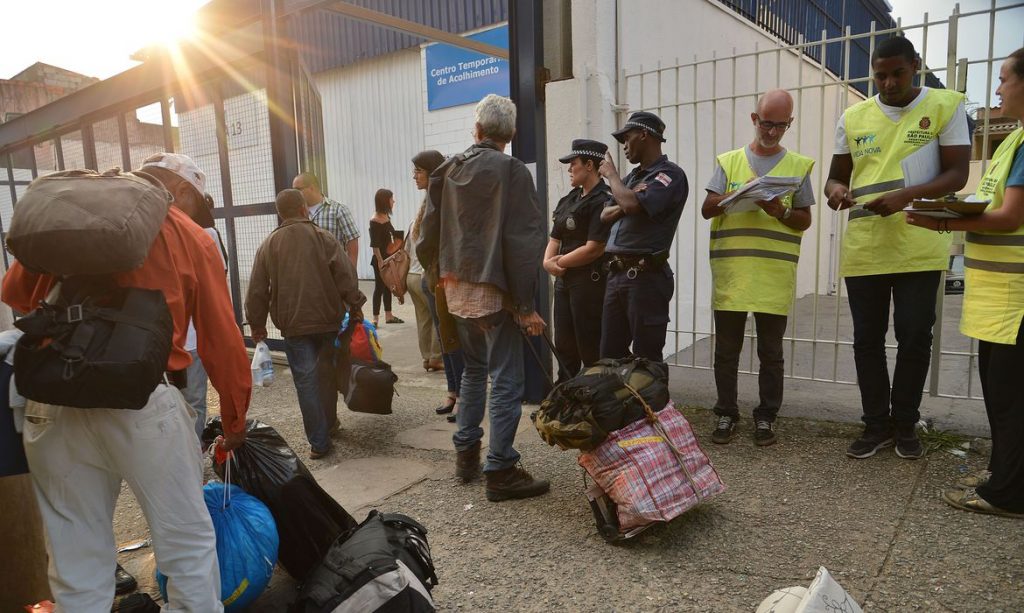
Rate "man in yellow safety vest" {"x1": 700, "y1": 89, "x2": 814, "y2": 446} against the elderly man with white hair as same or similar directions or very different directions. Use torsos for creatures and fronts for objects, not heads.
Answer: very different directions

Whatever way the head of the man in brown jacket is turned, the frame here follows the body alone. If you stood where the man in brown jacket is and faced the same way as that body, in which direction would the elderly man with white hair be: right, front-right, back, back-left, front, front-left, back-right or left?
back-right

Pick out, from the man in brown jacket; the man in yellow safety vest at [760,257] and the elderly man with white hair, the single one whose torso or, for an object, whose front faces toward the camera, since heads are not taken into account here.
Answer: the man in yellow safety vest

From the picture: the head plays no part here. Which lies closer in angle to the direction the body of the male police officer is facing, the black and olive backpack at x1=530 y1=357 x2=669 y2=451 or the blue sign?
the black and olive backpack

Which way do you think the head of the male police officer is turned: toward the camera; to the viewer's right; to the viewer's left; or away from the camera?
to the viewer's left

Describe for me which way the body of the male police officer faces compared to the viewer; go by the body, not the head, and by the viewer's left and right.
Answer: facing the viewer and to the left of the viewer

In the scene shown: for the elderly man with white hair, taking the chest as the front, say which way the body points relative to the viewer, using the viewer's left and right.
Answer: facing away from the viewer and to the right of the viewer

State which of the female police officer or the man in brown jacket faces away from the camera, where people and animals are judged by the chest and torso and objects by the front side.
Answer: the man in brown jacket

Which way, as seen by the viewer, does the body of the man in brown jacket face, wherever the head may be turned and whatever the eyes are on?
away from the camera

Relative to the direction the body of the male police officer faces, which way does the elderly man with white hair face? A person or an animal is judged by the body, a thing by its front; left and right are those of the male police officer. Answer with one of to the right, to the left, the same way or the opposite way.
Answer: the opposite way

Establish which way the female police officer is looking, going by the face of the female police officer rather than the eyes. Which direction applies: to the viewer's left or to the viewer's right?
to the viewer's left

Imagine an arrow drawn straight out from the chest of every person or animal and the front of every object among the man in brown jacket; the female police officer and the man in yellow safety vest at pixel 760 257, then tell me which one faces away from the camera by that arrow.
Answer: the man in brown jacket

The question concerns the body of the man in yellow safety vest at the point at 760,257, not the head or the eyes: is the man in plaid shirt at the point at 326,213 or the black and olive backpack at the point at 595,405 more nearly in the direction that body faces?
the black and olive backpack
